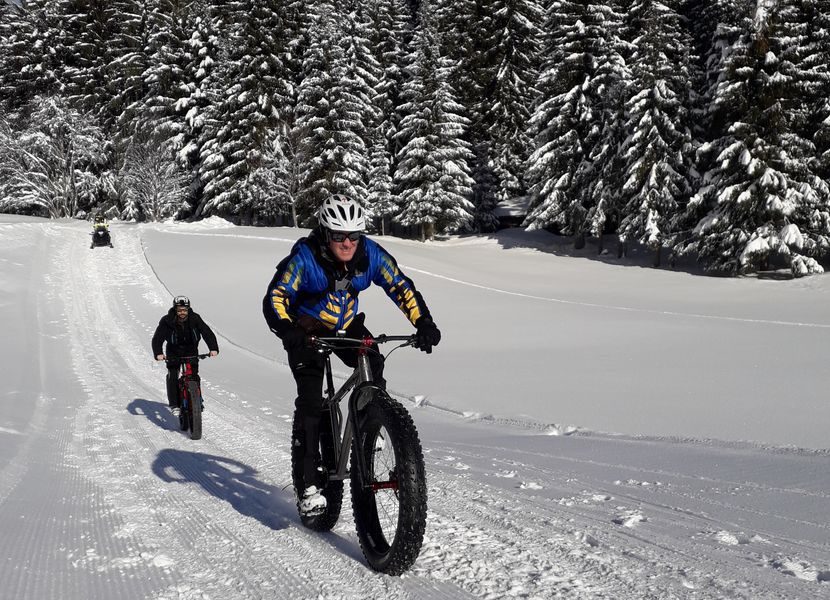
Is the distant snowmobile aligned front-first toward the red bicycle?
yes

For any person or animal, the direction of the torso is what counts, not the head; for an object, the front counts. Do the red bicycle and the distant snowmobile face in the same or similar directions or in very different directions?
same or similar directions

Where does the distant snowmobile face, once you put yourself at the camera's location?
facing the viewer

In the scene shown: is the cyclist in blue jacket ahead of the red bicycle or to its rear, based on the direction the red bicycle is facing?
ahead

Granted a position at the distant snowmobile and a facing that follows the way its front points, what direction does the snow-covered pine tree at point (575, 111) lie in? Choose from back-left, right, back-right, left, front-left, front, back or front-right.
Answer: left

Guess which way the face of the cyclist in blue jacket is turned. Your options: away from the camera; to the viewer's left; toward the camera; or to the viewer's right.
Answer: toward the camera

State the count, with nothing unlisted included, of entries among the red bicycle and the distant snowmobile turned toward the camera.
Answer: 2

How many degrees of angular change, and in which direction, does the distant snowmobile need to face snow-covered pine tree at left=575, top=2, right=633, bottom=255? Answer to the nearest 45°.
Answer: approximately 90° to its left

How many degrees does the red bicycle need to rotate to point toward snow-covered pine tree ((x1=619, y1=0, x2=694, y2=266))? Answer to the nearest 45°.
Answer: approximately 135° to its left

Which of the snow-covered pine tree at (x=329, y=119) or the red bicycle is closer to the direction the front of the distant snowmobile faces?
the red bicycle

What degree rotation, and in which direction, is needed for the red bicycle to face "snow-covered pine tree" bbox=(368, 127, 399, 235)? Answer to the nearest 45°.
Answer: approximately 180°

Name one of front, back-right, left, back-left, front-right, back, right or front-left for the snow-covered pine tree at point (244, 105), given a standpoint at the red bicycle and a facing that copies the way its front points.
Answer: back
